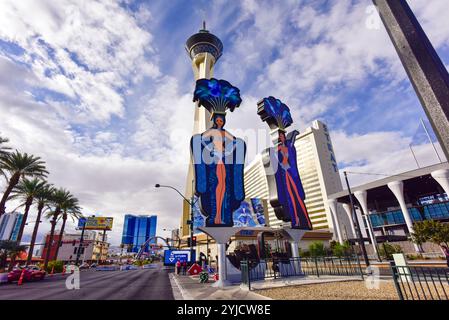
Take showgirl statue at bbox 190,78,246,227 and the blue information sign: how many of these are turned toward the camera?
2

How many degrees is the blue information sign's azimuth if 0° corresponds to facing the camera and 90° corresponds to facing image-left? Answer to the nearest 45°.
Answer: approximately 0°

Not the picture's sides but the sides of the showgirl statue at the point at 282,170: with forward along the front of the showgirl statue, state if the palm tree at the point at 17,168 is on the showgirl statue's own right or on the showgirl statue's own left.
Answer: on the showgirl statue's own right

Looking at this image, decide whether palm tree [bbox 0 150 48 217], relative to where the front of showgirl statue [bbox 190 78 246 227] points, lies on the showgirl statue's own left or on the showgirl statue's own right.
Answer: on the showgirl statue's own right

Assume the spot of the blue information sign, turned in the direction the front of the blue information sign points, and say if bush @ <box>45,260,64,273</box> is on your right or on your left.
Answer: on your right

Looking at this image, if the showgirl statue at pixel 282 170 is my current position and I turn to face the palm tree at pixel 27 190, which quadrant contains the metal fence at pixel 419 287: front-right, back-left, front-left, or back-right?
back-left
